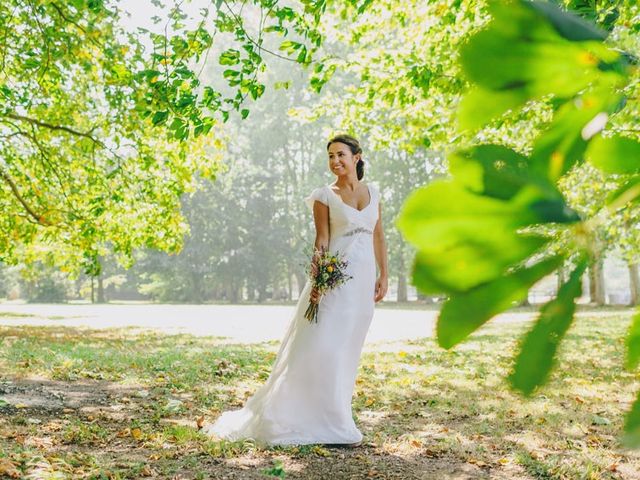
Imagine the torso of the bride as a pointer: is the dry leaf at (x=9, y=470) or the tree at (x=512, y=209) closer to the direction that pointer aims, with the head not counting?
the tree

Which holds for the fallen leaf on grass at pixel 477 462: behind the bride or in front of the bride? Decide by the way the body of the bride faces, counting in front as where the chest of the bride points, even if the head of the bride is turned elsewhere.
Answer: in front

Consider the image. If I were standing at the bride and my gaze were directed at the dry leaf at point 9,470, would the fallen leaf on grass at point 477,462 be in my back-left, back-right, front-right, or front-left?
back-left

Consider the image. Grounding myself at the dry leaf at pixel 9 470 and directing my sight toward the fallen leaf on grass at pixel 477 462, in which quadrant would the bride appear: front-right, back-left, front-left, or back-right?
front-left

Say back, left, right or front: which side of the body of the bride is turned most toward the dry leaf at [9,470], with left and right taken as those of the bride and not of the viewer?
right

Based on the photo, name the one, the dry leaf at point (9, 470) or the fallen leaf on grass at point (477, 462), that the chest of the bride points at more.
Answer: the fallen leaf on grass
